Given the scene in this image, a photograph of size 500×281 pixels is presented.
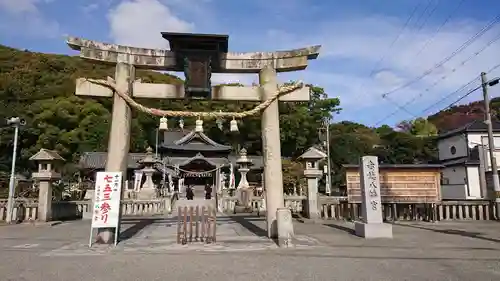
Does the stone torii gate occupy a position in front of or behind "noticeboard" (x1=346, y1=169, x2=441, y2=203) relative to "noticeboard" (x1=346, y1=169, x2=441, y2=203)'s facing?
in front

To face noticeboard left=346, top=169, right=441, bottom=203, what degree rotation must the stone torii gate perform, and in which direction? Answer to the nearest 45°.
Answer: approximately 135° to its left

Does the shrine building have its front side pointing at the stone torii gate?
yes

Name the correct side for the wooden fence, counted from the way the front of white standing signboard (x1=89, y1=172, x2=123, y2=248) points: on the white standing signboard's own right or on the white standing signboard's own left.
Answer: on the white standing signboard's own left

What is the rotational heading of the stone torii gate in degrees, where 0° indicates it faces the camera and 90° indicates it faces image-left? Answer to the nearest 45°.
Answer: approximately 0°

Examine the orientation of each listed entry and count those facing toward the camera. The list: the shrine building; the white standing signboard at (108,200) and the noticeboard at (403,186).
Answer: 3

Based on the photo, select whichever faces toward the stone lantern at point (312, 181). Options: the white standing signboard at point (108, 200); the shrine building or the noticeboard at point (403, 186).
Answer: the shrine building

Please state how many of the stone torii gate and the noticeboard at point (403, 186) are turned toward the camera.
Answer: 2

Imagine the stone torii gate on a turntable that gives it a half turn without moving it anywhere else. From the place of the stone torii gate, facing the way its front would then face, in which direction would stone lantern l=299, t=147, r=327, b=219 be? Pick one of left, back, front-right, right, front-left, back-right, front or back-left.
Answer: front-right

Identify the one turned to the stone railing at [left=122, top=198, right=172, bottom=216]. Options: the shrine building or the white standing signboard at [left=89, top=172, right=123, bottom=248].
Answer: the shrine building

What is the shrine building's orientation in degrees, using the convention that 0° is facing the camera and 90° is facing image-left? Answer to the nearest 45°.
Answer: approximately 0°

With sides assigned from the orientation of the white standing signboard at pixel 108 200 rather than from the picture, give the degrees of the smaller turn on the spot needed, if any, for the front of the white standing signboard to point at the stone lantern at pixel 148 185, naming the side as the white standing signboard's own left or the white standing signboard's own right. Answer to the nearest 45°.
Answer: approximately 180°
